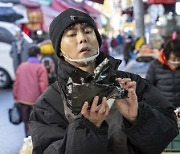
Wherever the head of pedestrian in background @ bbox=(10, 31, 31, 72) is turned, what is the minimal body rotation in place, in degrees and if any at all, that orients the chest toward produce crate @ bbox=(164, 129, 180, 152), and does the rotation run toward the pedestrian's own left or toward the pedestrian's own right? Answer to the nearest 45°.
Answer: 0° — they already face it

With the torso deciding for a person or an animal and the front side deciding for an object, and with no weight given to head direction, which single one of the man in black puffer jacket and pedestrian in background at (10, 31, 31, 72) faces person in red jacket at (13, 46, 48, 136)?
the pedestrian in background

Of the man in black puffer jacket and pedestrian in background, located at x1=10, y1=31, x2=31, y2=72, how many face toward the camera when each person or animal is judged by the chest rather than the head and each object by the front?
2

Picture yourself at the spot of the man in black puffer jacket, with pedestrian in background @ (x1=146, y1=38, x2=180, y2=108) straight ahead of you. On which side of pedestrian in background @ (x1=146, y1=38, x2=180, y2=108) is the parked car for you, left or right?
left

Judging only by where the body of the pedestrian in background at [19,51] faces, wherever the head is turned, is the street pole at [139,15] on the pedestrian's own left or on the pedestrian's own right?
on the pedestrian's own left

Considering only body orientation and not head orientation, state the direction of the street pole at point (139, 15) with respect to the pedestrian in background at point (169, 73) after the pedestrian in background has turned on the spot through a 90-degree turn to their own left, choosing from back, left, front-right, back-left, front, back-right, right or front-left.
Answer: left

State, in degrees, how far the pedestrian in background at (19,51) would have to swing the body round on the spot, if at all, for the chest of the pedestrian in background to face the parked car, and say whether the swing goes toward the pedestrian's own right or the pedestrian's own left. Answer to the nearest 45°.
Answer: approximately 135° to the pedestrian's own right

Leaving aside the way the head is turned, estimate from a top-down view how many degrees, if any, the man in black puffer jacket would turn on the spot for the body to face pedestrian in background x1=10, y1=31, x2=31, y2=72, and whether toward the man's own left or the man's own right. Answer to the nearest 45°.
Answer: approximately 180°

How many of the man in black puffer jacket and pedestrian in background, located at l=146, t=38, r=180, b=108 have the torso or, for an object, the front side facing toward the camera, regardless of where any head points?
2

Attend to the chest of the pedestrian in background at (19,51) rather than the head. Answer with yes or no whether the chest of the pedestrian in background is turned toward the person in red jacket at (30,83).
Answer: yes

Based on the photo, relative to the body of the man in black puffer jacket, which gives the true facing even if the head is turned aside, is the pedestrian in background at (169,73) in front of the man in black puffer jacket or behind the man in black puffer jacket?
behind

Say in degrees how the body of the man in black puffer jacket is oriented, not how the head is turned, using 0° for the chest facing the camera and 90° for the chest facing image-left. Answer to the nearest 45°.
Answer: approximately 0°

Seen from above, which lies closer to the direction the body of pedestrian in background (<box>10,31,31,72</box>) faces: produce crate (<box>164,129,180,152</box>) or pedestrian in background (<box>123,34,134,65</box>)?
the produce crate
